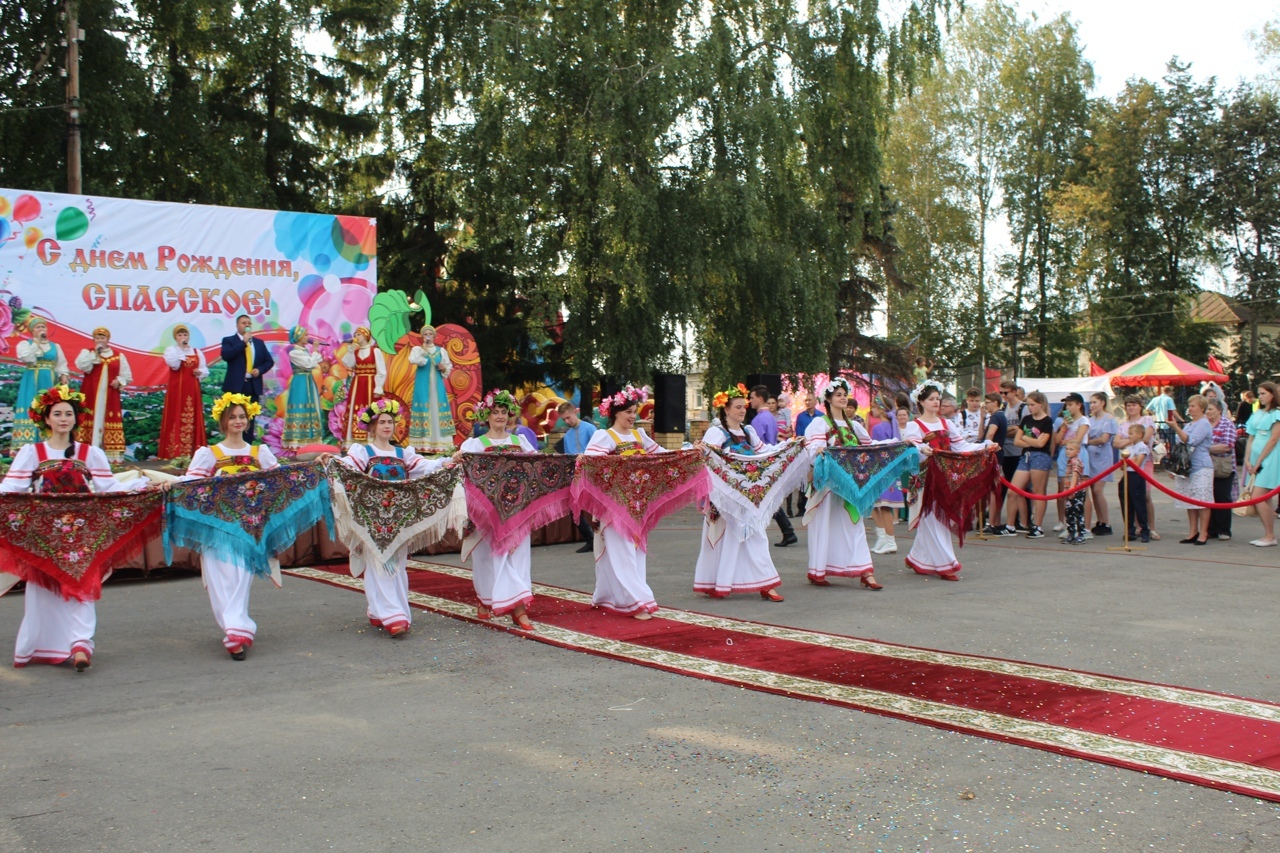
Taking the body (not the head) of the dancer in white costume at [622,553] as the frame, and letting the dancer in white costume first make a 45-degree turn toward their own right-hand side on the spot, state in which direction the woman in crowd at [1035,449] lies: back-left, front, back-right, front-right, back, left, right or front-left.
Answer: back-left

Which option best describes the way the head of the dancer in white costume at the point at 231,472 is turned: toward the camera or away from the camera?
toward the camera

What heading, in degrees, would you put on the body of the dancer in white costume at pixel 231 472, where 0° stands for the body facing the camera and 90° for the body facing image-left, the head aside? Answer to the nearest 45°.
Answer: approximately 0°

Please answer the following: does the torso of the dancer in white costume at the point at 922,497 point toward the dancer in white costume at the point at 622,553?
no

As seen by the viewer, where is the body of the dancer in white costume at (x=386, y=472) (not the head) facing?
toward the camera

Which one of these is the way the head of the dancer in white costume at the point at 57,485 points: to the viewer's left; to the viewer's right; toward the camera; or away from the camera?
toward the camera

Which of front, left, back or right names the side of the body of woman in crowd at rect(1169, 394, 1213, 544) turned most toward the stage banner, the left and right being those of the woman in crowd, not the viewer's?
front

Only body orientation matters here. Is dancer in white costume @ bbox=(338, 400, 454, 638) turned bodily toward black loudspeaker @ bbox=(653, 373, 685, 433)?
no

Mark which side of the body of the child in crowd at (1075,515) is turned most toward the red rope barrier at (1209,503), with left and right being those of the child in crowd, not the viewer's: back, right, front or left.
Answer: left

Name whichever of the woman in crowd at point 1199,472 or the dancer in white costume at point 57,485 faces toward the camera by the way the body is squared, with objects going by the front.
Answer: the dancer in white costume

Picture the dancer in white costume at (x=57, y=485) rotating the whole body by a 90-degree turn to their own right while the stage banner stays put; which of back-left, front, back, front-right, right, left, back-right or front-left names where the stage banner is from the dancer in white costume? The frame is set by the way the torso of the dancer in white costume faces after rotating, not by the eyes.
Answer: right

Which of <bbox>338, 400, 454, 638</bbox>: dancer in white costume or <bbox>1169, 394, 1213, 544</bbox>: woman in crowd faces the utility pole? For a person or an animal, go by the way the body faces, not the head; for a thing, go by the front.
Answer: the woman in crowd

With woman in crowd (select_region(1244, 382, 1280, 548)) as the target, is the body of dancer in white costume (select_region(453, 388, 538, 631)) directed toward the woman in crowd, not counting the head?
no

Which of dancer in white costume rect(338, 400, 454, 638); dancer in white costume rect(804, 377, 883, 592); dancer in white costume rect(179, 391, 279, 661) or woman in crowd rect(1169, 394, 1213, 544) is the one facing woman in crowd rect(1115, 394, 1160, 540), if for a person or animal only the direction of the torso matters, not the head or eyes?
woman in crowd rect(1169, 394, 1213, 544)

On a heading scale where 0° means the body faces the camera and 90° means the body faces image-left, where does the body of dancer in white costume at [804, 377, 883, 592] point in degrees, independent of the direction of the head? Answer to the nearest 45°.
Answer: approximately 315°

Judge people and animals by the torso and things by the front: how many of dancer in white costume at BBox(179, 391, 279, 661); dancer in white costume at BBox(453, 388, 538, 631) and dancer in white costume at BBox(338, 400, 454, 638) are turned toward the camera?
3

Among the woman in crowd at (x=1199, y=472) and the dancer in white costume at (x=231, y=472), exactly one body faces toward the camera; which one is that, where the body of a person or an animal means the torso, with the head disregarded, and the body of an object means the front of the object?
the dancer in white costume

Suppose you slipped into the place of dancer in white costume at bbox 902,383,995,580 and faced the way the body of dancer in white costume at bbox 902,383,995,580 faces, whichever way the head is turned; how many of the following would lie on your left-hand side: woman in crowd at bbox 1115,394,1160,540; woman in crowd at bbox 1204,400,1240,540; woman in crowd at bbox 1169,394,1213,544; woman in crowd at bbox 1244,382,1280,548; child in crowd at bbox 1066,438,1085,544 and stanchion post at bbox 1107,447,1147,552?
6
